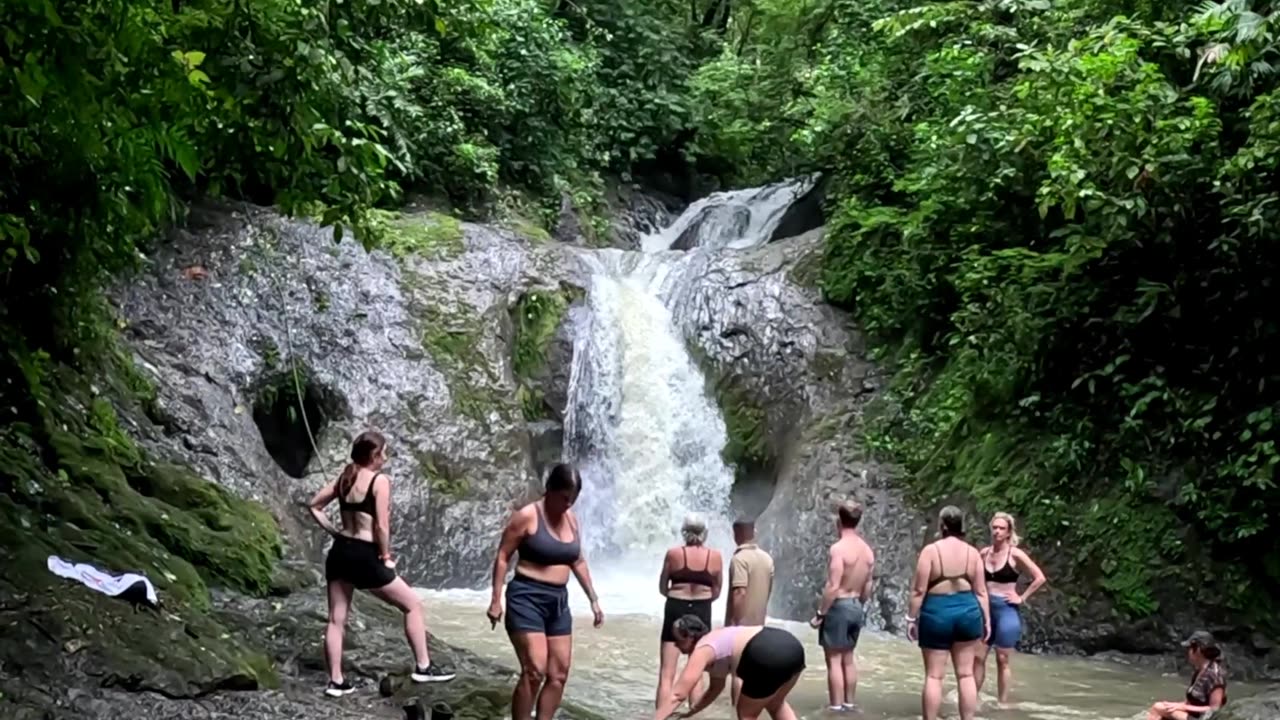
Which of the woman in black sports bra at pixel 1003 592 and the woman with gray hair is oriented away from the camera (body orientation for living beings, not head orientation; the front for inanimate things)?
the woman with gray hair

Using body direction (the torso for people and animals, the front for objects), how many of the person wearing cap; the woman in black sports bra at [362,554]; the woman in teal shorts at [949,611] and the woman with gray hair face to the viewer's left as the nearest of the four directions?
1

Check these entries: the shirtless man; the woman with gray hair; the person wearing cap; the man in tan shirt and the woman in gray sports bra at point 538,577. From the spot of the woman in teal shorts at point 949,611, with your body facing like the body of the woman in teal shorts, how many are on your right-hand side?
1

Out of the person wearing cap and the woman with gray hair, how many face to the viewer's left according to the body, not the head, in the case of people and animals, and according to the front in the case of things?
1

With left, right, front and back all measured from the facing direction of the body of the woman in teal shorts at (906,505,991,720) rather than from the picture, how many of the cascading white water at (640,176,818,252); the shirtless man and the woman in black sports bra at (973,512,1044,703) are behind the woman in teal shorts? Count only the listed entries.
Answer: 0

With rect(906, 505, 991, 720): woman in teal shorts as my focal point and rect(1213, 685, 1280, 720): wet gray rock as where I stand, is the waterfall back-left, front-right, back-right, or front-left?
front-right

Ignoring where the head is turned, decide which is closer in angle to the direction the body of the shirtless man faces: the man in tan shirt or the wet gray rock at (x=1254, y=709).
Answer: the man in tan shirt

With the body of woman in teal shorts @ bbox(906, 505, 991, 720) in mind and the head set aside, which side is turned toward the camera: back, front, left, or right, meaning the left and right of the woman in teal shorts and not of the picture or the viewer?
back

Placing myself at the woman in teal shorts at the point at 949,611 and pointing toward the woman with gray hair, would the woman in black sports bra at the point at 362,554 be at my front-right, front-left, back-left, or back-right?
front-left

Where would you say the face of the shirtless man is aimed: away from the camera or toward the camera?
away from the camera

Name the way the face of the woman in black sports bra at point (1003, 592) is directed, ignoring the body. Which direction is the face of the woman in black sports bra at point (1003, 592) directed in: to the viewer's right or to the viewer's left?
to the viewer's left

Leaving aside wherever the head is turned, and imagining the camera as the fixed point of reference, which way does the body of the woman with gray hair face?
away from the camera

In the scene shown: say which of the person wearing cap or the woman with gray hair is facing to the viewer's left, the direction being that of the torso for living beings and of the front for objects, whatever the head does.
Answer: the person wearing cap

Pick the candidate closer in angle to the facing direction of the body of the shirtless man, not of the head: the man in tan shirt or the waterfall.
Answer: the waterfall

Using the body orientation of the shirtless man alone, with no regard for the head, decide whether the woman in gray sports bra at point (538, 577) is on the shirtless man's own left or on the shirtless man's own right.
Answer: on the shirtless man's own left

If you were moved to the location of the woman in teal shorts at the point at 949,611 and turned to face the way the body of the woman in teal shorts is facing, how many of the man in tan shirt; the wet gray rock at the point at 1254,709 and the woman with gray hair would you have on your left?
2

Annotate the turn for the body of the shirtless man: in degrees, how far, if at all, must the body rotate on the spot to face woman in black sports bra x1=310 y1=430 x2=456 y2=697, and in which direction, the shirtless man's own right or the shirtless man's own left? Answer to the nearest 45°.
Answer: approximately 90° to the shirtless man's own left

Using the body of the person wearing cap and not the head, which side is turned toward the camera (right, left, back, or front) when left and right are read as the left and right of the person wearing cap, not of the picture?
left

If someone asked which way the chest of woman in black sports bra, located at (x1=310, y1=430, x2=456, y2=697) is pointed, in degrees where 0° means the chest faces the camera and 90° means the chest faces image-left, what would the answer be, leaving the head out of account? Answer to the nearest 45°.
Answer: approximately 225°

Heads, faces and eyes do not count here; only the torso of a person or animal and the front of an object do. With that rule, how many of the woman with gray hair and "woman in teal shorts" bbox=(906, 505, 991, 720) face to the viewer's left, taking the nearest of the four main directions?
0

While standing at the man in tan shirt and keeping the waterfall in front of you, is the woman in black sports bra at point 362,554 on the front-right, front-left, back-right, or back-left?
back-left

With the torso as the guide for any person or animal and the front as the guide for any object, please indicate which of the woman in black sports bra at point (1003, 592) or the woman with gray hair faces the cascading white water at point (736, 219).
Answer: the woman with gray hair

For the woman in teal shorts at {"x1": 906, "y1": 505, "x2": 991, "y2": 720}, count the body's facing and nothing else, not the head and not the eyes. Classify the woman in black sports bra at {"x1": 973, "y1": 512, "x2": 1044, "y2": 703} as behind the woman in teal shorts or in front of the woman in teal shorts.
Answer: in front

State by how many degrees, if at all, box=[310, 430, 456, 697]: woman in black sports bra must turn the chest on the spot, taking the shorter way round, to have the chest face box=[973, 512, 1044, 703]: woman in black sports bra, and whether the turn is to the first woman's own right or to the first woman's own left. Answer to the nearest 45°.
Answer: approximately 45° to the first woman's own right

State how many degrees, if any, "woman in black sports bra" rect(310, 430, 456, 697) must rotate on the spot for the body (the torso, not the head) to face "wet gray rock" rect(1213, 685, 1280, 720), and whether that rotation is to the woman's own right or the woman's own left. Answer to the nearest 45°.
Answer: approximately 45° to the woman's own right
